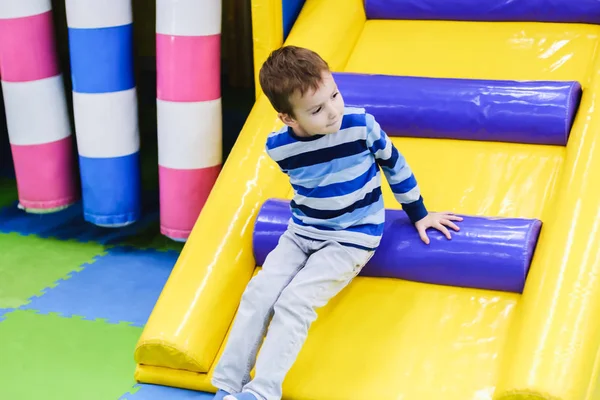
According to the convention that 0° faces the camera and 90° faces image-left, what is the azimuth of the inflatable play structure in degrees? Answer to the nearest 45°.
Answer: approximately 45°

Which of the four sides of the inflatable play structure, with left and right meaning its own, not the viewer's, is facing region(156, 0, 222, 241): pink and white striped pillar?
right

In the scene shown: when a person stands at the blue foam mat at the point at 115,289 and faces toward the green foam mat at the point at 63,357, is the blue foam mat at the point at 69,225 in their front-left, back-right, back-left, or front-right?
back-right

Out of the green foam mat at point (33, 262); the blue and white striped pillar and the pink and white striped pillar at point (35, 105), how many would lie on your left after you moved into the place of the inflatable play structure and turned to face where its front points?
0

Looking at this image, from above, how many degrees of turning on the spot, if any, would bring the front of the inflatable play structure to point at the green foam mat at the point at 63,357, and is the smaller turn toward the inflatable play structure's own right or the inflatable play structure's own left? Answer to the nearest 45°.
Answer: approximately 45° to the inflatable play structure's own right

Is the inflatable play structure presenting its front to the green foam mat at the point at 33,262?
no

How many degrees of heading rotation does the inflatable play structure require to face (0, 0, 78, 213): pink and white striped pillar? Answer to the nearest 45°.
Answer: approximately 90° to its right

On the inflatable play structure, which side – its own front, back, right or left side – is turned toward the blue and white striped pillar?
right

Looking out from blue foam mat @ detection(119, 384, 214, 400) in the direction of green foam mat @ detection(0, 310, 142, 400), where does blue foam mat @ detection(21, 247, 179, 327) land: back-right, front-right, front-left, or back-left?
front-right
